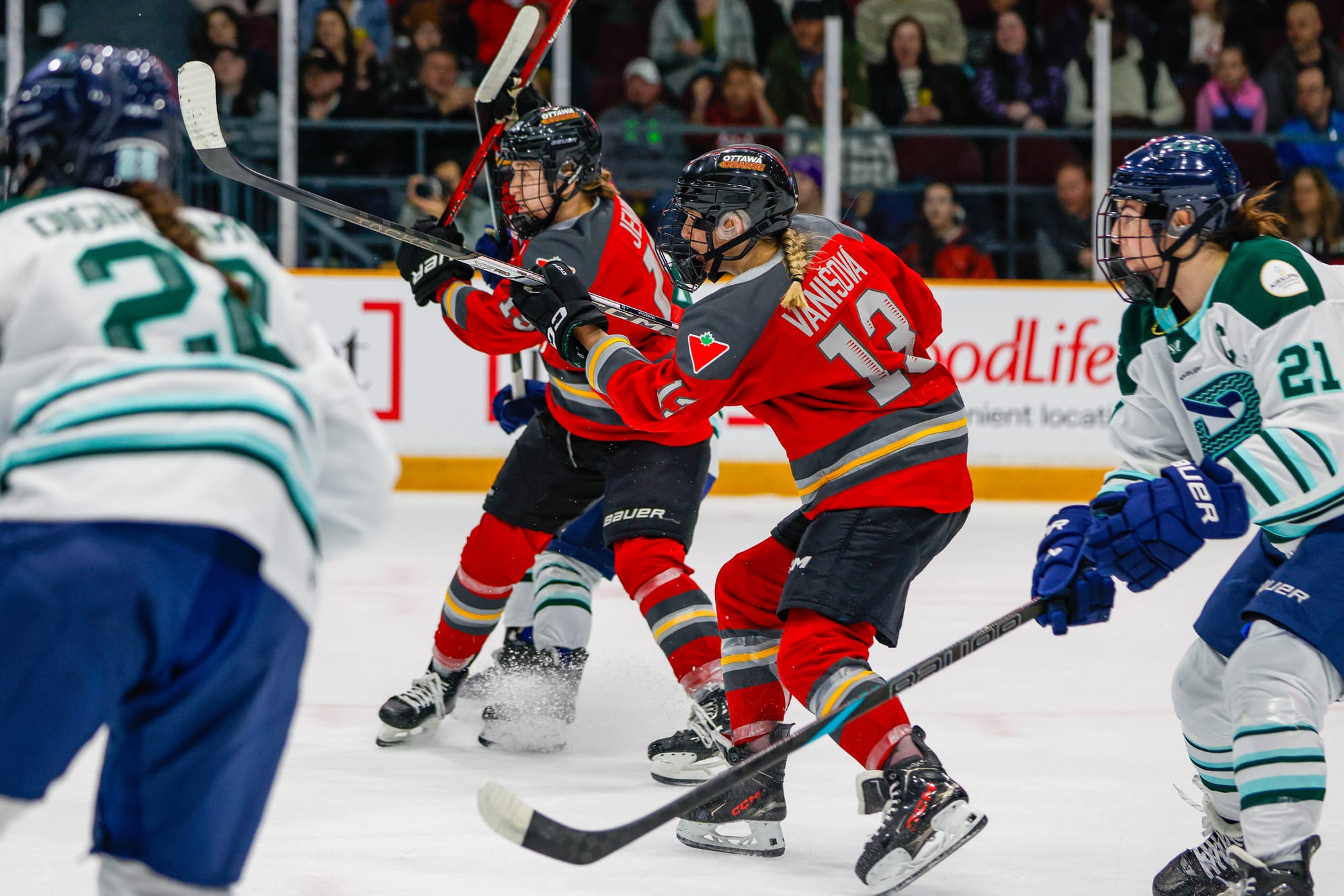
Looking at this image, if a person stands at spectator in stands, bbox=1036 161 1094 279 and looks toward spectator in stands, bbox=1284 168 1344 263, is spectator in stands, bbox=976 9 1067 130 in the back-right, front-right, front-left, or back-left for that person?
back-left

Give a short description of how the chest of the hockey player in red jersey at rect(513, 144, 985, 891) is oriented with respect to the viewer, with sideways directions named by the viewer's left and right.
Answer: facing to the left of the viewer

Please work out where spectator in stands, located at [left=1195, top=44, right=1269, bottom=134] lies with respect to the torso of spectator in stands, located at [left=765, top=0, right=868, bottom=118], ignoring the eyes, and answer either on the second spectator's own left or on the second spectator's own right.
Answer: on the second spectator's own left

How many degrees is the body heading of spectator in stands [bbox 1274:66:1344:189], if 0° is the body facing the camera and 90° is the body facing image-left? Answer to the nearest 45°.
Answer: approximately 45°

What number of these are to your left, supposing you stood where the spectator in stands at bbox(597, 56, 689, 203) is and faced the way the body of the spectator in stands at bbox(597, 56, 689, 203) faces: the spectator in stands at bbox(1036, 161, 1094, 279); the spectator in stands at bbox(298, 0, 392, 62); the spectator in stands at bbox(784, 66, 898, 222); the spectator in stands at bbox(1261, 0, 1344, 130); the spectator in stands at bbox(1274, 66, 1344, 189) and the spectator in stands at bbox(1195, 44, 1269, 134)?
5

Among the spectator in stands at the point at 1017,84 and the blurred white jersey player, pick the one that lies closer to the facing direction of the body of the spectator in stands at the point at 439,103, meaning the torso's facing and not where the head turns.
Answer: the blurred white jersey player

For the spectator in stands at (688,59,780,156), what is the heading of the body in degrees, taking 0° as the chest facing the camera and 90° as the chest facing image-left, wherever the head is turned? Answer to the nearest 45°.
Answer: approximately 0°
